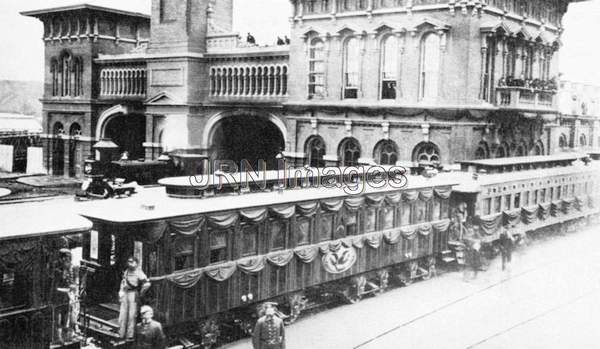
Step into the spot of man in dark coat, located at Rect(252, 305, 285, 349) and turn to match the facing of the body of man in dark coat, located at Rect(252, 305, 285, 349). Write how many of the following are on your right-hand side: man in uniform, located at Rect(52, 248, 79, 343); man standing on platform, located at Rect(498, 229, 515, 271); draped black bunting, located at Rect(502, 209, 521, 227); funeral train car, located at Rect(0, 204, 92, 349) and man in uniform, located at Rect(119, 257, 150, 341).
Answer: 3

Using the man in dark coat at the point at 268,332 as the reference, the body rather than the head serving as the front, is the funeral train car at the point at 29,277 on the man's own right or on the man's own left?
on the man's own right

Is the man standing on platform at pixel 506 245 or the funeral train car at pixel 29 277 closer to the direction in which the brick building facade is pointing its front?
the funeral train car

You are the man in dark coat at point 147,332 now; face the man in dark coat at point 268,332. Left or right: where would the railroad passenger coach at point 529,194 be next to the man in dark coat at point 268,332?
left

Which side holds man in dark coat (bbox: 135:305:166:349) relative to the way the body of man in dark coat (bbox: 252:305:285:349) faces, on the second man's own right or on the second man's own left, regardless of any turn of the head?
on the second man's own right

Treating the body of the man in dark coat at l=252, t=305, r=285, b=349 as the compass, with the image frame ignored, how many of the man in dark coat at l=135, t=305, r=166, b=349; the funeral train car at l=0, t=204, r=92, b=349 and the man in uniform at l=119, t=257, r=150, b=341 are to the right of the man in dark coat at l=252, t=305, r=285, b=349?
3

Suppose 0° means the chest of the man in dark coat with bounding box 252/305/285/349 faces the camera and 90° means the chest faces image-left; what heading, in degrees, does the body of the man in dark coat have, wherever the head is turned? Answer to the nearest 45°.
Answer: approximately 0°

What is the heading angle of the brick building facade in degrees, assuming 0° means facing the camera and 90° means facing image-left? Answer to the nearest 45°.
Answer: approximately 45°

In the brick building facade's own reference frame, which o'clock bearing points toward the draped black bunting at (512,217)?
The draped black bunting is roughly at 9 o'clock from the brick building facade.

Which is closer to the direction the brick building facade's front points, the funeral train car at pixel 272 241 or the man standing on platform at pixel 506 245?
the funeral train car

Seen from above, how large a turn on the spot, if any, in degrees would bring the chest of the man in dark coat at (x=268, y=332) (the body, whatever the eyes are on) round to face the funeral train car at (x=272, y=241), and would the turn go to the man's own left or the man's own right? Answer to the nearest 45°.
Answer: approximately 180°

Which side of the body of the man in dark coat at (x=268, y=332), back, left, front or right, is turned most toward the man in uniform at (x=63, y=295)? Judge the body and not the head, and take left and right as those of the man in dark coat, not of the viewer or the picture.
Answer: right
